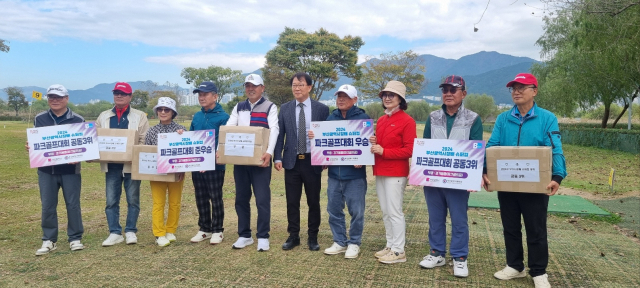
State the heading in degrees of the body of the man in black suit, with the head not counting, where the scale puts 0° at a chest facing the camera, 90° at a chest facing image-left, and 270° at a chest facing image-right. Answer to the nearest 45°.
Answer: approximately 0°

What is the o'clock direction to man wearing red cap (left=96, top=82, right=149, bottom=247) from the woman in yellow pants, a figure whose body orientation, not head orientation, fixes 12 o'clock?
The man wearing red cap is roughly at 4 o'clock from the woman in yellow pants.

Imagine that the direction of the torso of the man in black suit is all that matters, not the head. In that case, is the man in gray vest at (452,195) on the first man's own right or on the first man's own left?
on the first man's own left

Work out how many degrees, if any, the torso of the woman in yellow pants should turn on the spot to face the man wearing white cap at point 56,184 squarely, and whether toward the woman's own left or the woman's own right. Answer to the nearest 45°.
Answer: approximately 90° to the woman's own right
